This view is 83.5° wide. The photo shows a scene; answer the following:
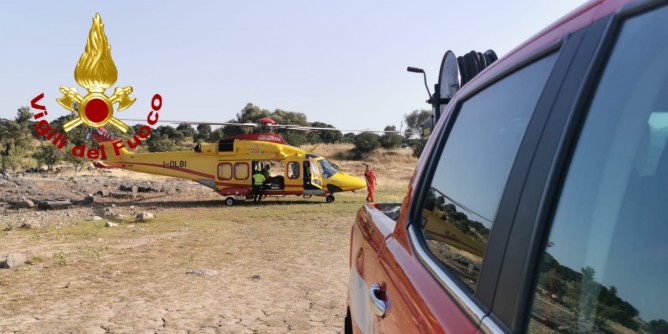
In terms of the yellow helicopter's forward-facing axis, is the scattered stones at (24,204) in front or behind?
behind

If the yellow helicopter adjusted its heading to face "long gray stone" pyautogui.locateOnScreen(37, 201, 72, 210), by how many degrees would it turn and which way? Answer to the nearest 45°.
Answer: approximately 180°

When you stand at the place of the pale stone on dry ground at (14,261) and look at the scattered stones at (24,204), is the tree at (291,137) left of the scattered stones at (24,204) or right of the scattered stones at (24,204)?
right

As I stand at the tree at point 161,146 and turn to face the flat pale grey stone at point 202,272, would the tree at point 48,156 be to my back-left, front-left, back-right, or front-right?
front-right

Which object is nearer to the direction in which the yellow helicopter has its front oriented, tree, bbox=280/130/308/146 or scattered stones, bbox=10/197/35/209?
the tree

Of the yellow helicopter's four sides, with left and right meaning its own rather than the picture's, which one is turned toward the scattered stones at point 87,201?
back

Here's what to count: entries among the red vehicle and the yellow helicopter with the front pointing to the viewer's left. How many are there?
0

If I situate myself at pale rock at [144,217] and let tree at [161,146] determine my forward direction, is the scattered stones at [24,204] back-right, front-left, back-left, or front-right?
front-left

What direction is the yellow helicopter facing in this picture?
to the viewer's right

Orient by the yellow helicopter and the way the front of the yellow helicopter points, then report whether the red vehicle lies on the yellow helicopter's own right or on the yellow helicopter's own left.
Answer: on the yellow helicopter's own right
